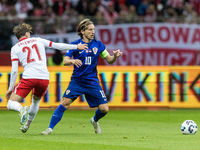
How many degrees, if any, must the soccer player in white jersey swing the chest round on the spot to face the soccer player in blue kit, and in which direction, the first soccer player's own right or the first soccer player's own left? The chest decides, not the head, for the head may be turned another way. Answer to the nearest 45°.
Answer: approximately 90° to the first soccer player's own right

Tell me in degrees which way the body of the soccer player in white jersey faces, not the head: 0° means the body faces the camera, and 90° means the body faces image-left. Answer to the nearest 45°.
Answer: approximately 180°

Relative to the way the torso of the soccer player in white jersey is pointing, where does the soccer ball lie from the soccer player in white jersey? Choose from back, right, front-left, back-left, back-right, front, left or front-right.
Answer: right

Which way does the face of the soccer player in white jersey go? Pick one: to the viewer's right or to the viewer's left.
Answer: to the viewer's right

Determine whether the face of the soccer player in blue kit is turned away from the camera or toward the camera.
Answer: toward the camera
